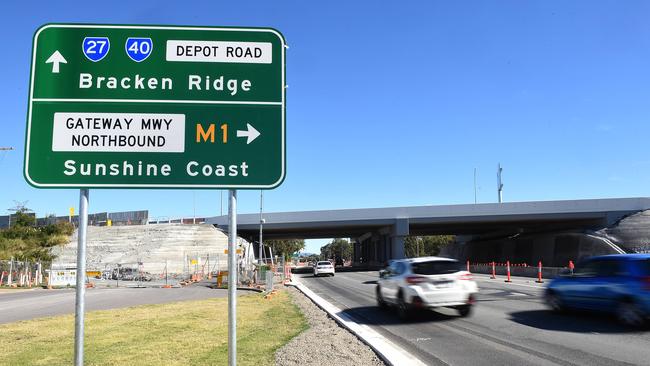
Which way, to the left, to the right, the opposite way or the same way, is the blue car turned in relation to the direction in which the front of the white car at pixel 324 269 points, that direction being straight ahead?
the same way

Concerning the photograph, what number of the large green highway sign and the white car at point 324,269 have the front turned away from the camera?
1

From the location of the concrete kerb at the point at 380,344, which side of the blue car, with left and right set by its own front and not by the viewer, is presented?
left

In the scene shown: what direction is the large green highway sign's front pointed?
toward the camera

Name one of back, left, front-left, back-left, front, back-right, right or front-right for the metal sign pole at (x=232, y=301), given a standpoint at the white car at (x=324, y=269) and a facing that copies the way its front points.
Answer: back

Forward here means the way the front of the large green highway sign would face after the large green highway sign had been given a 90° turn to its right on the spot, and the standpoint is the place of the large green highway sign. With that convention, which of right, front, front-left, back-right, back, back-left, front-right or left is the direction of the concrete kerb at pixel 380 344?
back-right

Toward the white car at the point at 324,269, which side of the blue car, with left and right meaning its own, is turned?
front

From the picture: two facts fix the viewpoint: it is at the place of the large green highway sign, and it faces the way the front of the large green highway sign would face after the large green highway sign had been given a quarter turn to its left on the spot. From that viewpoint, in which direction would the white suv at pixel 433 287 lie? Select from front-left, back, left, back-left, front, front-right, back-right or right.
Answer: front-left

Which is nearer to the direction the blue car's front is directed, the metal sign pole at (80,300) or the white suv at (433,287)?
the white suv
